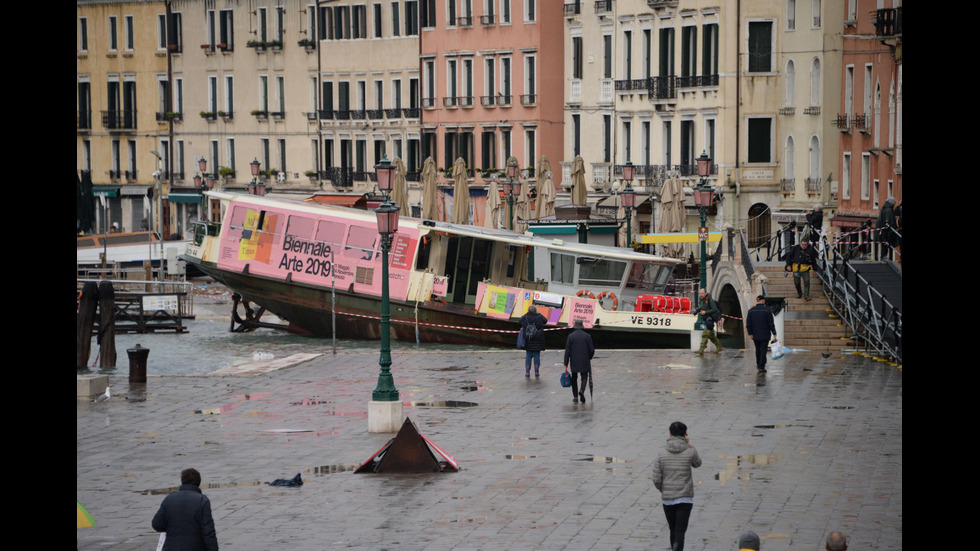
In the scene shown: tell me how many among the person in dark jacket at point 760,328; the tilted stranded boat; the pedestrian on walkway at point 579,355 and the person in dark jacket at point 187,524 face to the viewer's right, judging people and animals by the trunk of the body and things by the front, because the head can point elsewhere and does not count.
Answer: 1

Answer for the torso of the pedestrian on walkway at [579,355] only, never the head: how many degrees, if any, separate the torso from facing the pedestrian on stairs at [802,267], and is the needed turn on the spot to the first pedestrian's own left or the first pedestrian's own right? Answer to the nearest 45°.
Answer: approximately 45° to the first pedestrian's own right

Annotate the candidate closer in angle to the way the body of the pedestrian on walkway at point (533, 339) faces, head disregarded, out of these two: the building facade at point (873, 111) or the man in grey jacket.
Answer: the building facade

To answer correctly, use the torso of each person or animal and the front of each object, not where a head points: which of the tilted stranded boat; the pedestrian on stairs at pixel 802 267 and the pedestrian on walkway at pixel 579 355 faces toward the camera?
the pedestrian on stairs at pixel 802 267

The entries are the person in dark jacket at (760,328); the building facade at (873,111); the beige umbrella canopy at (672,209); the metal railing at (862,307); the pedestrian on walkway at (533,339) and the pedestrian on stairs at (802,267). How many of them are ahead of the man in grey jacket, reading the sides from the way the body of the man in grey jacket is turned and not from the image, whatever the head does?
6

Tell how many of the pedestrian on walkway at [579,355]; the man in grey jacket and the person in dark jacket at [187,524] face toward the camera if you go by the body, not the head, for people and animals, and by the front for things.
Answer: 0

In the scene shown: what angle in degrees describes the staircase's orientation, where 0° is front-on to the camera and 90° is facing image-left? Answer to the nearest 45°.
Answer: approximately 0°

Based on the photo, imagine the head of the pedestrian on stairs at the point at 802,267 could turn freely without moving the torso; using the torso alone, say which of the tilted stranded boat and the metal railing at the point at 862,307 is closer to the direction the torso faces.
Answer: the metal railing

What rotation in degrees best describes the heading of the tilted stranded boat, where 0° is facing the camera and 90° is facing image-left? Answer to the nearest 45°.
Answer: approximately 270°

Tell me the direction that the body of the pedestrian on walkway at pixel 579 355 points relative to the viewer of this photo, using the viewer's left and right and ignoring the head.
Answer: facing away from the viewer

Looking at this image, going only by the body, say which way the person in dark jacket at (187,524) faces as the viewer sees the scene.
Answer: away from the camera

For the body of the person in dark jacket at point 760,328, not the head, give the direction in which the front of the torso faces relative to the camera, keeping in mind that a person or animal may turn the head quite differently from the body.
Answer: away from the camera

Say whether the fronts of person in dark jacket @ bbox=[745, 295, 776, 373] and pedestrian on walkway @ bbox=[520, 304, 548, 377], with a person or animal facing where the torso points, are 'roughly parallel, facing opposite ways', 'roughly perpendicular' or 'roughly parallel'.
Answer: roughly parallel

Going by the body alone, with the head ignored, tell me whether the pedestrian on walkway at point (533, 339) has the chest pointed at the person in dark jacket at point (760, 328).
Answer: no

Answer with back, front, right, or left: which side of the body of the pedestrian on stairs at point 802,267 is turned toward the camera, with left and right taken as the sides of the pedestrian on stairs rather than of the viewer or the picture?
front

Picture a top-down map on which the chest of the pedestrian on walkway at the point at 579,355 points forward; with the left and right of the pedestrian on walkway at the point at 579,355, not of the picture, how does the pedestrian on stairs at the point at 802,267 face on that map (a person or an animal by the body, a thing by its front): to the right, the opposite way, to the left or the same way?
the opposite way

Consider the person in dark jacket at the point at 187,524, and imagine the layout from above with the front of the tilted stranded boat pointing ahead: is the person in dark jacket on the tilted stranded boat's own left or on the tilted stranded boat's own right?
on the tilted stranded boat's own right

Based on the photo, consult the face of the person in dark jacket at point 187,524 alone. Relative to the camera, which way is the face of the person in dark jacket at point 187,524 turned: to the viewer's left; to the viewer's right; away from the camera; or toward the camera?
away from the camera
